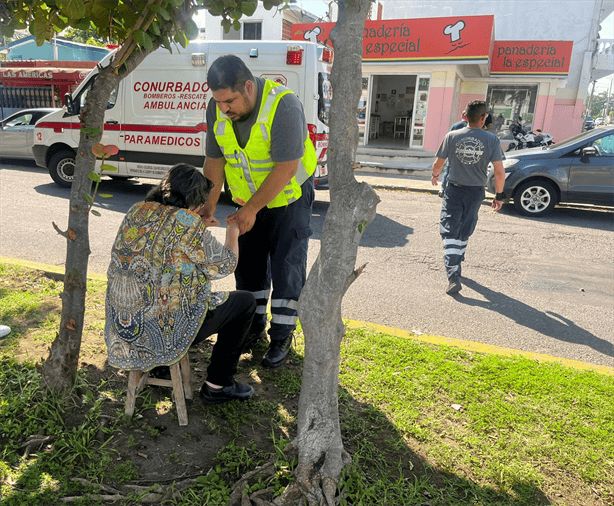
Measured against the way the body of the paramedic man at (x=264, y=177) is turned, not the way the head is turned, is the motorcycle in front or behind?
behind

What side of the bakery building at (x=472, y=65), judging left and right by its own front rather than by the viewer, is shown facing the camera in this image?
front

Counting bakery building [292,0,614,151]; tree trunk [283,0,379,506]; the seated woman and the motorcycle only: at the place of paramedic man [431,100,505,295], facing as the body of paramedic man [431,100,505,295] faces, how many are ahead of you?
2

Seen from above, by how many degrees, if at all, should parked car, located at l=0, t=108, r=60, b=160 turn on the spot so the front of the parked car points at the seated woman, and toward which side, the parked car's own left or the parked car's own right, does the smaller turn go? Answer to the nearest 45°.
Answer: approximately 90° to the parked car's own left

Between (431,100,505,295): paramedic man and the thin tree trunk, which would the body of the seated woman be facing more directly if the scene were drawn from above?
the paramedic man

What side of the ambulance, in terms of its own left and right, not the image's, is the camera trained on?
left

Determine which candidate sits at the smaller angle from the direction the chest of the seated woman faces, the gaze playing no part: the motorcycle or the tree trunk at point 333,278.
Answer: the motorcycle

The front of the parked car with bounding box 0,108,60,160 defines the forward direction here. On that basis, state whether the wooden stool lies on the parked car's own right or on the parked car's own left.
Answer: on the parked car's own left

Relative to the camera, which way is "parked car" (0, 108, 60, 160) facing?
to the viewer's left

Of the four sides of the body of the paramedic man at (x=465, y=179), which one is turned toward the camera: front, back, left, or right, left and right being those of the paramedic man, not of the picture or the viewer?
back

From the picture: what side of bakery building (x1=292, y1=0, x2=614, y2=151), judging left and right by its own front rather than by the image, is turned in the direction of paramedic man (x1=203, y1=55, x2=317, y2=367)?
front

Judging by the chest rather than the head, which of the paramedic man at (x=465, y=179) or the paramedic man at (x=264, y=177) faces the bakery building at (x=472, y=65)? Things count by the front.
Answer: the paramedic man at (x=465, y=179)

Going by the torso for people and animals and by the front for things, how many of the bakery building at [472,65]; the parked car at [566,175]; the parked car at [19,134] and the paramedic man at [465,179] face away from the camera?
1

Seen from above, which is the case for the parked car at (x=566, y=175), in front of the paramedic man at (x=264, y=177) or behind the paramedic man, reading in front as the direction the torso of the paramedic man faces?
behind

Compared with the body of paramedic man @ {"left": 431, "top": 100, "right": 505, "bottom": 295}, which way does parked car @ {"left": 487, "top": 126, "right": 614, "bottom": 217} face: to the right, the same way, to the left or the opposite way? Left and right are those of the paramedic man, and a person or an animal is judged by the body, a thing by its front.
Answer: to the left

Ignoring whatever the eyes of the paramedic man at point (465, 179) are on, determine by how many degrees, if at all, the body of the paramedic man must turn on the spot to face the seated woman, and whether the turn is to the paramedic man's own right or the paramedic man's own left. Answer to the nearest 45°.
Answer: approximately 180°

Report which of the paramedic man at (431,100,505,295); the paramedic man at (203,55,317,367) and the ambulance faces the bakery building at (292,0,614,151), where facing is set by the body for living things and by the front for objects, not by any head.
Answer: the paramedic man at (431,100,505,295)
